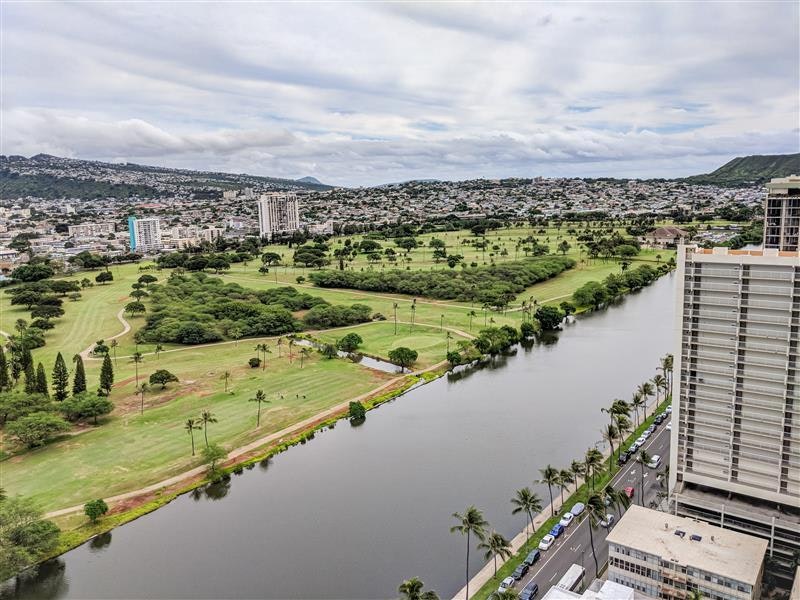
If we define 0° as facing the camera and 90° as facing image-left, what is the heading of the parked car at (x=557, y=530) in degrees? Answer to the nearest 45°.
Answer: approximately 45°

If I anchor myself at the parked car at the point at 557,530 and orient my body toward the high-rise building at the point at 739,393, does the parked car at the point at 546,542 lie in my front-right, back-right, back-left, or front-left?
back-right

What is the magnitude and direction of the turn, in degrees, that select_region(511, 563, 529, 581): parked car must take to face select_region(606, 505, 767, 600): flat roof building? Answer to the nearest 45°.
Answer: approximately 135° to its left

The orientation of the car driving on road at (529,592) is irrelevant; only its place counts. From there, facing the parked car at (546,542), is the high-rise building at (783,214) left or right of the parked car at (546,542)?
right

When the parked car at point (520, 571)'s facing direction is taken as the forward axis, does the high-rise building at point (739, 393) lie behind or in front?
behind

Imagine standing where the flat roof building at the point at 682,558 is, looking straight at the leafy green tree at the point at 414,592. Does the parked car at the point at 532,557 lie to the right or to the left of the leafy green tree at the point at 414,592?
right

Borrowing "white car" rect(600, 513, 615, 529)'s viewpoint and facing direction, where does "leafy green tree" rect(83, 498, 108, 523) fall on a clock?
The leafy green tree is roughly at 1 o'clock from the white car.

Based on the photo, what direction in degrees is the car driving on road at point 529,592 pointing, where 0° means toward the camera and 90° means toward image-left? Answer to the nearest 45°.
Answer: approximately 45°

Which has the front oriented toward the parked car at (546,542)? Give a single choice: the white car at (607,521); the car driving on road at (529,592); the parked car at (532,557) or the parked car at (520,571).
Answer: the white car

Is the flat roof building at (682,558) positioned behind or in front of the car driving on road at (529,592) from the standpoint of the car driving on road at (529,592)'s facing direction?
behind
